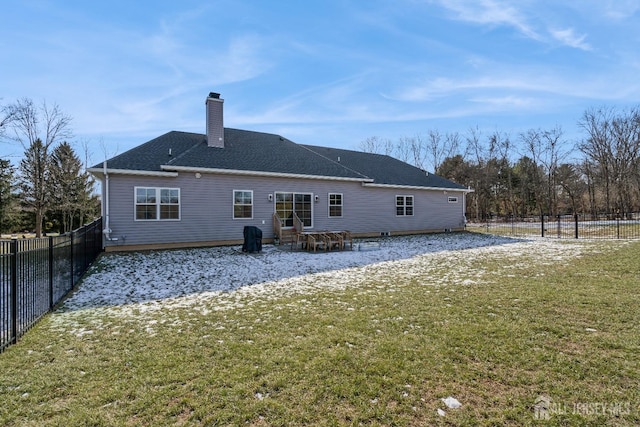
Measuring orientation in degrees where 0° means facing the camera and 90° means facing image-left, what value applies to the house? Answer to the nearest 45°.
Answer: approximately 135°

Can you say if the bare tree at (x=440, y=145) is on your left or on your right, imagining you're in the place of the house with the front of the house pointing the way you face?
on your right

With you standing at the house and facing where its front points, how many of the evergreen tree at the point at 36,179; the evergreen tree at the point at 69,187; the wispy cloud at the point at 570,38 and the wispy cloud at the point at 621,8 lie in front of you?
2

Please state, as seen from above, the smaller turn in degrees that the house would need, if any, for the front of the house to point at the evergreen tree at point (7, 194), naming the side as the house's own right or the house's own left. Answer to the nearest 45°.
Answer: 0° — it already faces it

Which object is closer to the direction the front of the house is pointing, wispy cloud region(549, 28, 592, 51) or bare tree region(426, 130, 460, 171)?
the bare tree

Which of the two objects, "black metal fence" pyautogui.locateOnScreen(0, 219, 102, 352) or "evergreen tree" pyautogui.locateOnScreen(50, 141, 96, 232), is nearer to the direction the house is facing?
the evergreen tree

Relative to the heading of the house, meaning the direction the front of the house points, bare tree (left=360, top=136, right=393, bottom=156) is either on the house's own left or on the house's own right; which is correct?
on the house's own right
